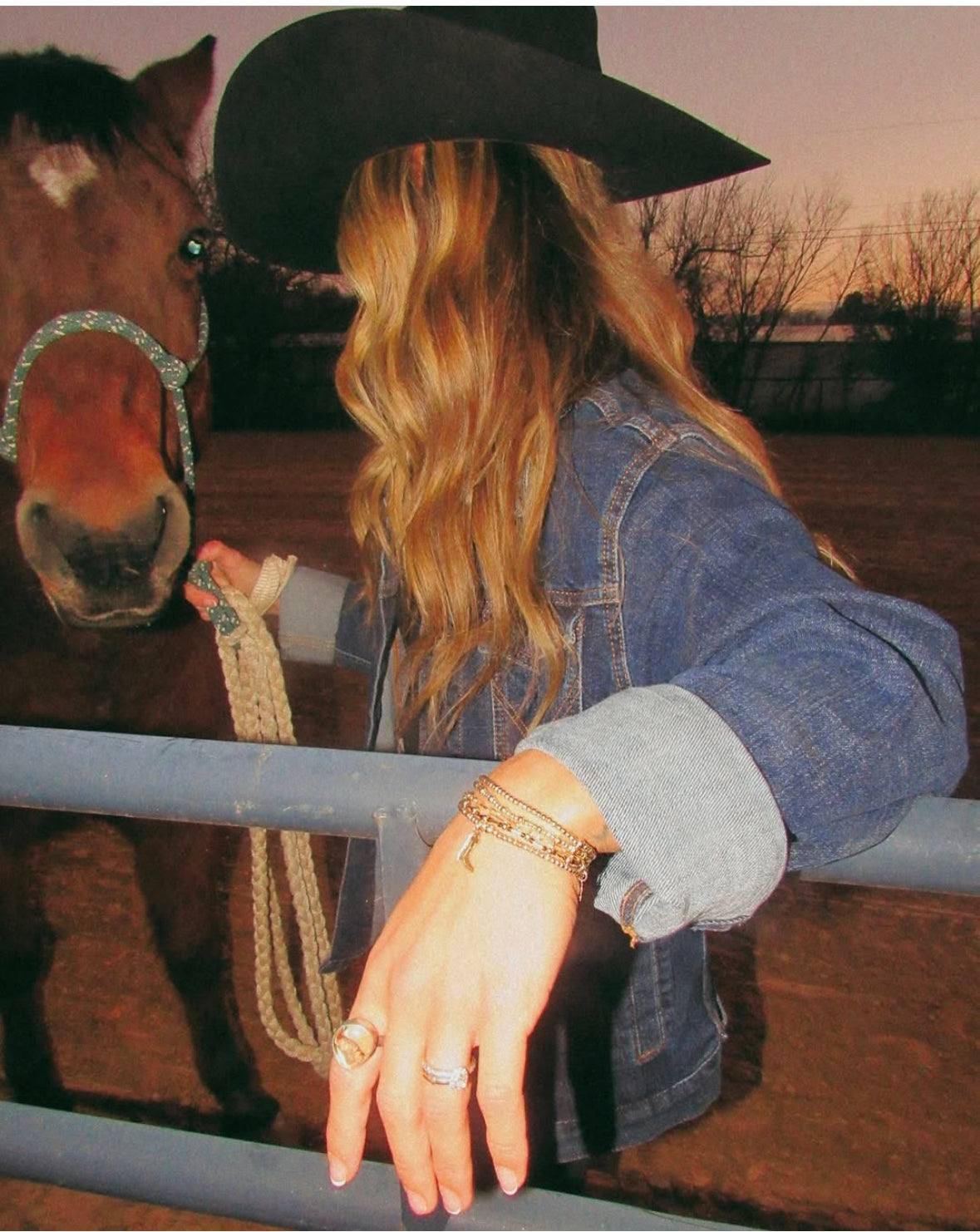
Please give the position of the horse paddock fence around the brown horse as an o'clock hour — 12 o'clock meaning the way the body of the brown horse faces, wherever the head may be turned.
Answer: The horse paddock fence is roughly at 12 o'clock from the brown horse.

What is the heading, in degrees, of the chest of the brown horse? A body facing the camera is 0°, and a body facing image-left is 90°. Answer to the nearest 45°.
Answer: approximately 0°
